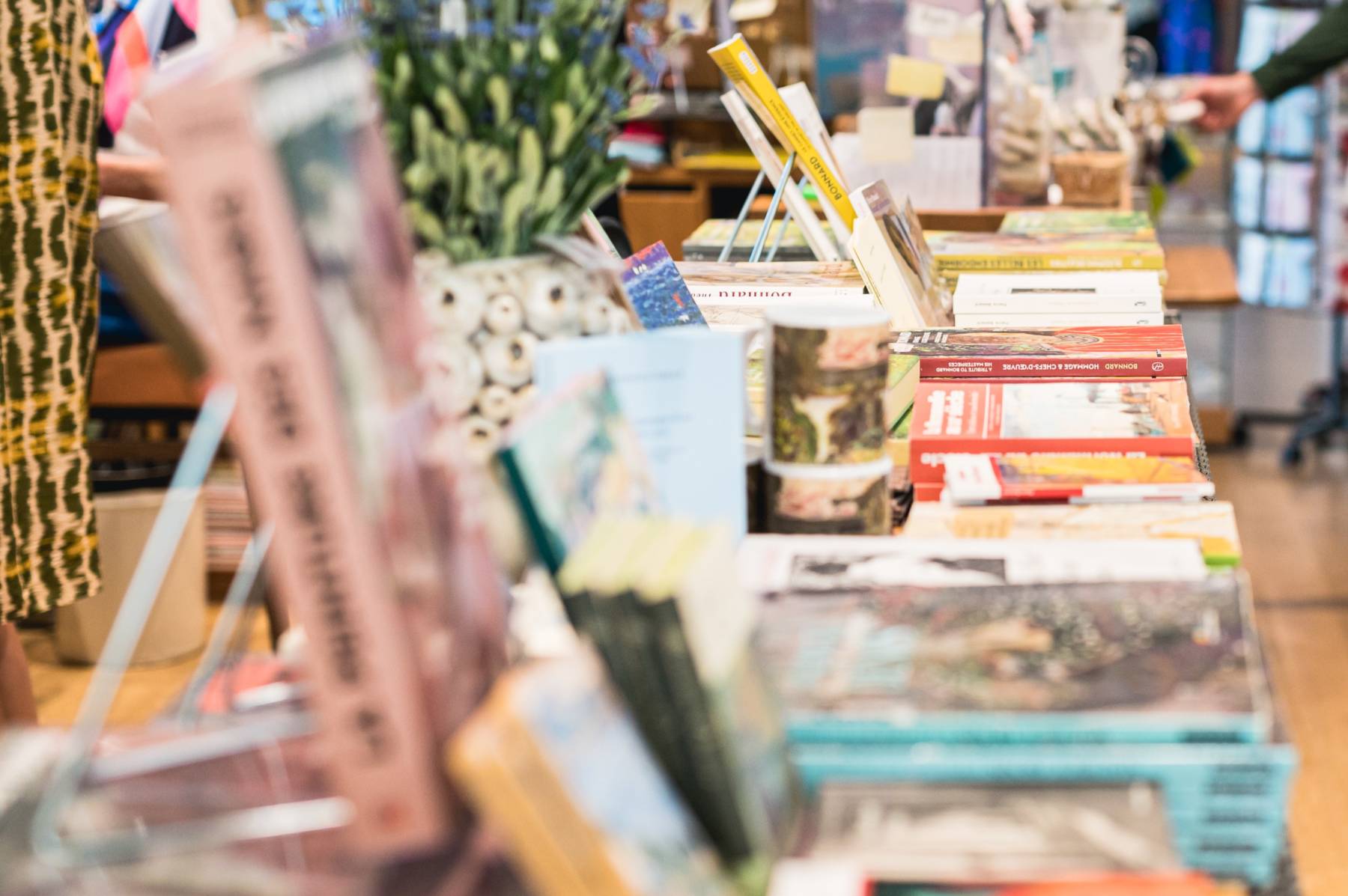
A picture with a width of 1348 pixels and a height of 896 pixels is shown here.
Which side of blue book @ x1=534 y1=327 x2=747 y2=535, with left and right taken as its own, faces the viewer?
front

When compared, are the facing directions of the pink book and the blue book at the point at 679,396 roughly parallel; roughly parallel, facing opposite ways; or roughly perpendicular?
roughly perpendicular

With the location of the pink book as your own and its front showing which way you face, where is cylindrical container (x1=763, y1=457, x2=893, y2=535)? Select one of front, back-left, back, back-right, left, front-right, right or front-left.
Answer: front-left

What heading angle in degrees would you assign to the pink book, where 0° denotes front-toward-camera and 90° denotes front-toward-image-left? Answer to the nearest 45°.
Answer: approximately 270°

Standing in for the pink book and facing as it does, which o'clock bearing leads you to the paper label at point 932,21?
The paper label is roughly at 10 o'clock from the pink book.

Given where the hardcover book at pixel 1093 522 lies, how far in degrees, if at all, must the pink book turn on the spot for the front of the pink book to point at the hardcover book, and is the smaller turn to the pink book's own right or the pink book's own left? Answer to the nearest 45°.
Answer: approximately 45° to the pink book's own left

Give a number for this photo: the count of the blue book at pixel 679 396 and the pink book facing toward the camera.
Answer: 1

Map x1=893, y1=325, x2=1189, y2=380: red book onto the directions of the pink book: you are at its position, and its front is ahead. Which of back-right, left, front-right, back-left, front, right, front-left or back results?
front-left

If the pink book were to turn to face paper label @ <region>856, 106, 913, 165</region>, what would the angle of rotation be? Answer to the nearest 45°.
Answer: approximately 45° to its left

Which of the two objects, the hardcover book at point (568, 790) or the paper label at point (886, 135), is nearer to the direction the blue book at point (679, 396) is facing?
the hardcover book
